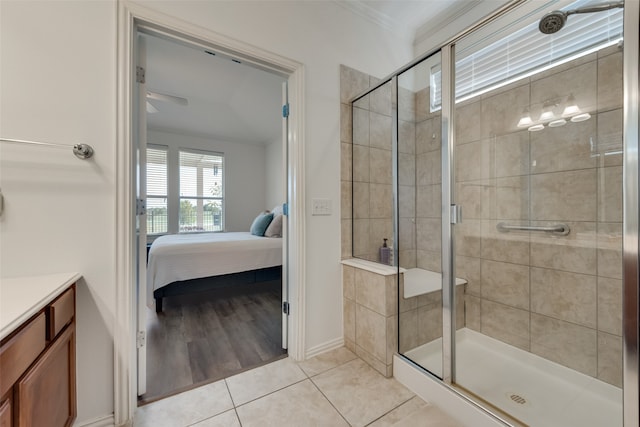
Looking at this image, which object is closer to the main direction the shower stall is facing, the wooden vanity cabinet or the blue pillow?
the wooden vanity cabinet

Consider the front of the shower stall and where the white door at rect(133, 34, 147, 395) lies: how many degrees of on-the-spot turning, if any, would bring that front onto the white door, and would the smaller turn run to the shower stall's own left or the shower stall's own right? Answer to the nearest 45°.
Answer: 0° — it already faces it

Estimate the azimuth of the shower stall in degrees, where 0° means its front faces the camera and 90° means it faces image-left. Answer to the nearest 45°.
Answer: approximately 45°

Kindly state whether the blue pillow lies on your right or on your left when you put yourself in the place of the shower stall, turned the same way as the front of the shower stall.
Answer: on your right

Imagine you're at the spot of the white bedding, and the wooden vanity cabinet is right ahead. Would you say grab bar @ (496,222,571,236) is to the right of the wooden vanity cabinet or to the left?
left

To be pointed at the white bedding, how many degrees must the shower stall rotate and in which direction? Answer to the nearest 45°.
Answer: approximately 45° to its right
